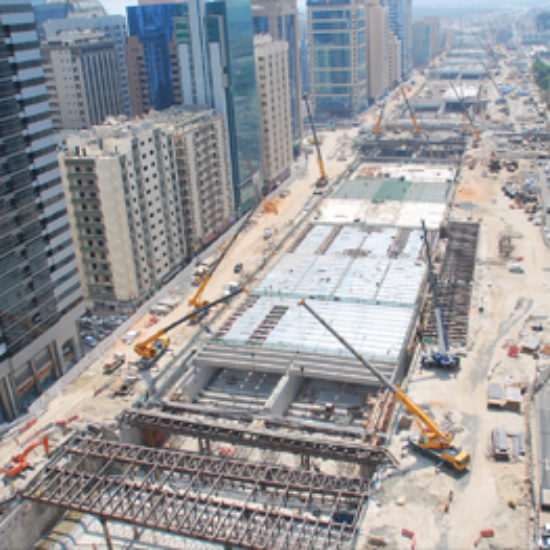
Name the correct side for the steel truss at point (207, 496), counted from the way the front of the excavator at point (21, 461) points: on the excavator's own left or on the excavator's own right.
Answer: on the excavator's own right

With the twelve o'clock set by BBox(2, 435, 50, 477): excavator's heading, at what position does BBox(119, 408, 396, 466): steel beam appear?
The steel beam is roughly at 2 o'clock from the excavator.

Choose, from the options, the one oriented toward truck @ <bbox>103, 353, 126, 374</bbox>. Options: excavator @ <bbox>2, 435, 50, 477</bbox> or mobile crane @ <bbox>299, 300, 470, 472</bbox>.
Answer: the excavator

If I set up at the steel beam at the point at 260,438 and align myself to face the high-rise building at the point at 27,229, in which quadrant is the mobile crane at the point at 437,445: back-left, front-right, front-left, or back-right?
back-right

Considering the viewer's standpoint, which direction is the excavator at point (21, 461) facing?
facing away from the viewer and to the right of the viewer

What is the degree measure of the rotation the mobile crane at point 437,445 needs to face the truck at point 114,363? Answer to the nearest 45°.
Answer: approximately 180°

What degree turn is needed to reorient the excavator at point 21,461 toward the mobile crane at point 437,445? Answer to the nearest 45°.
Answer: approximately 90° to its right

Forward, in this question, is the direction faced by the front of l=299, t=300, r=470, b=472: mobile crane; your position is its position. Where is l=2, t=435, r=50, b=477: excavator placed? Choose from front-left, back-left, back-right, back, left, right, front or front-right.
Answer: back-right

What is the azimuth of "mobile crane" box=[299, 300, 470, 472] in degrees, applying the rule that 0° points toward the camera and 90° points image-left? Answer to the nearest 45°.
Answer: approximately 315°
